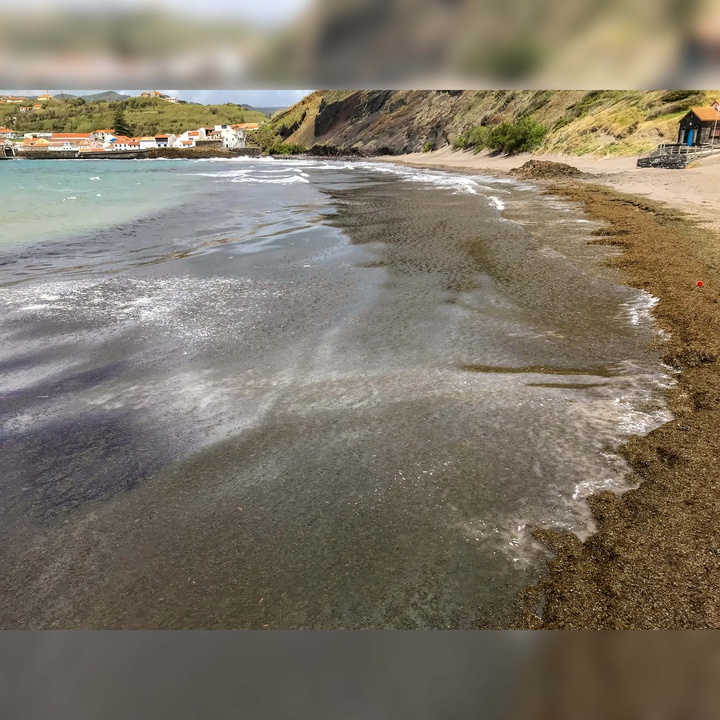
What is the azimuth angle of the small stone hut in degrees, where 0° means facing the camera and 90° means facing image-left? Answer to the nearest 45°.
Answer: approximately 45°
